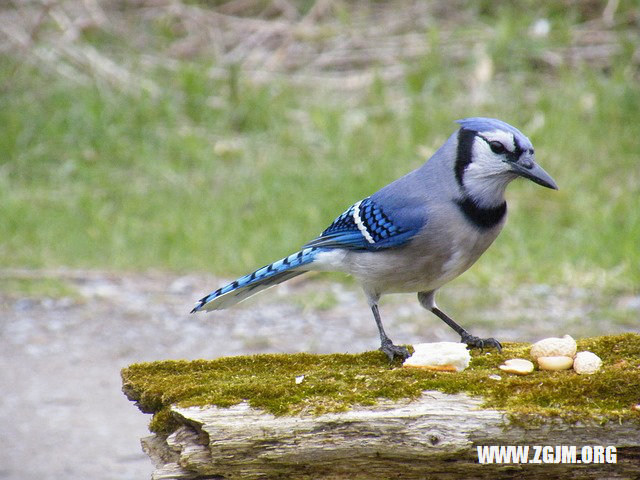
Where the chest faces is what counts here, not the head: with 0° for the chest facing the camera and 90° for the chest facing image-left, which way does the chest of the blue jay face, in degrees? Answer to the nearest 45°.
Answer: approximately 270°
